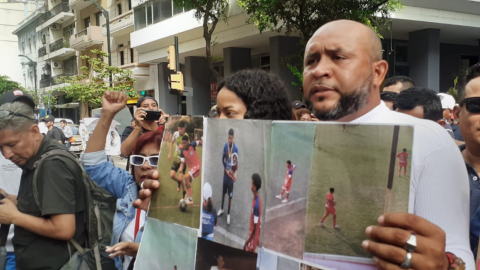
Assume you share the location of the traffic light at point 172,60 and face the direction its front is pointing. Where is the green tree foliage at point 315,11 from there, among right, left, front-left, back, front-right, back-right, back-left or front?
back

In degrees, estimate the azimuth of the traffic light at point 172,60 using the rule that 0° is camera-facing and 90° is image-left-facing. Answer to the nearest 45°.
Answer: approximately 90°
